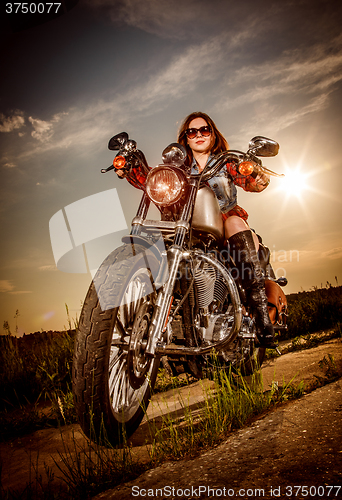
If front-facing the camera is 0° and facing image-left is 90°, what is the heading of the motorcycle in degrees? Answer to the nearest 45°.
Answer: approximately 45°
